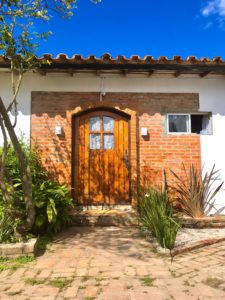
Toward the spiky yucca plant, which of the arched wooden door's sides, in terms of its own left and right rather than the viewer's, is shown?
left

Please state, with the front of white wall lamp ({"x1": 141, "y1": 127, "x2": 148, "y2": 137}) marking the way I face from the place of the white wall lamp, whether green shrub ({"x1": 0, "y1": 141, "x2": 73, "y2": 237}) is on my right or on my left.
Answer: on my right

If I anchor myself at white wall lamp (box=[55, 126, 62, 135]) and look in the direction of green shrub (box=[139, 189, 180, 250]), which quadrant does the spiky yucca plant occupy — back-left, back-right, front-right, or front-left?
front-left

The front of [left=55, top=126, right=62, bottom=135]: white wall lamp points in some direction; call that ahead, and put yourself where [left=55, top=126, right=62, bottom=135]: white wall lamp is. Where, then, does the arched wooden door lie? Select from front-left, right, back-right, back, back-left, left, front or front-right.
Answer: left

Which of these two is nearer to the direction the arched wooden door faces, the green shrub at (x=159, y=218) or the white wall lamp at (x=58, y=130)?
the green shrub

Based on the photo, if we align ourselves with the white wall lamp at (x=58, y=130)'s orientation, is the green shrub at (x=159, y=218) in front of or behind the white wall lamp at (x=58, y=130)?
in front

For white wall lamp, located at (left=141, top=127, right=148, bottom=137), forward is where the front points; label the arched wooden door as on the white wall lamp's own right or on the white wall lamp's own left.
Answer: on the white wall lamp's own right

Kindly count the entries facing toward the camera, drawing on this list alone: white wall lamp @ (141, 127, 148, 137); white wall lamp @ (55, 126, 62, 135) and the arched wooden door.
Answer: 3

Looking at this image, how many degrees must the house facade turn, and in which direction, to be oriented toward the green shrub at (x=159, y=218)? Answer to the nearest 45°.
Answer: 0° — it already faces it

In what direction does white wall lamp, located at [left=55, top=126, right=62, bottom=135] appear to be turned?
toward the camera

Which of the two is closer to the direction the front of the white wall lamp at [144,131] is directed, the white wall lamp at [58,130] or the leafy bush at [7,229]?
the leafy bush

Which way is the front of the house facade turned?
toward the camera

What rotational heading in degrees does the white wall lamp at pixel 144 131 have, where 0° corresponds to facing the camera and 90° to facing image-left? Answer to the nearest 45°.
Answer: approximately 0°

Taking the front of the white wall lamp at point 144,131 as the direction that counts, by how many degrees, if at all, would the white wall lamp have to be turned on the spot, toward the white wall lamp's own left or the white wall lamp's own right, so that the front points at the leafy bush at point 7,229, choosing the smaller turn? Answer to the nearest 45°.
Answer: approximately 45° to the white wall lamp's own right

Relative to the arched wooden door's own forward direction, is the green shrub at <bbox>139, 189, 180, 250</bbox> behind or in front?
in front
